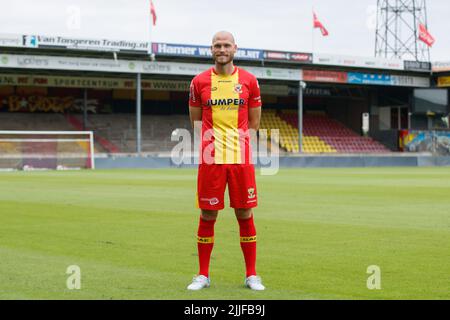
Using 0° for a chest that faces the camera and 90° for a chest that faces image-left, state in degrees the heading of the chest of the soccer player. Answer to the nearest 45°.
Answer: approximately 0°
